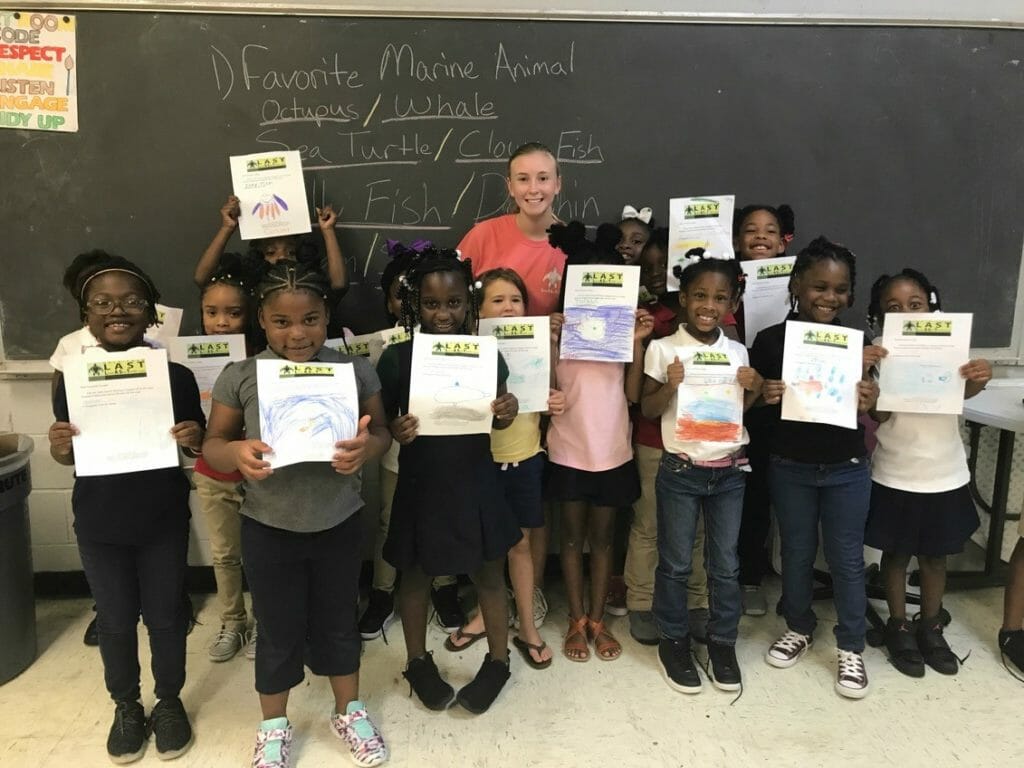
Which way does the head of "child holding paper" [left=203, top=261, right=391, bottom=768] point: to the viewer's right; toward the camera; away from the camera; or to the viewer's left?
toward the camera

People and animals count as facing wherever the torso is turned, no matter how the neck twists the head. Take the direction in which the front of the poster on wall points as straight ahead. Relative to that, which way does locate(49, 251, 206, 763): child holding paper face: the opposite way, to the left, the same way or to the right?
the same way

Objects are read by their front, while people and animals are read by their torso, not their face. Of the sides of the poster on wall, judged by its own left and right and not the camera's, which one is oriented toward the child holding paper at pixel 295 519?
front

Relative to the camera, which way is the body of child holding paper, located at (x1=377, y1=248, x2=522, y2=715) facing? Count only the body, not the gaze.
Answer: toward the camera

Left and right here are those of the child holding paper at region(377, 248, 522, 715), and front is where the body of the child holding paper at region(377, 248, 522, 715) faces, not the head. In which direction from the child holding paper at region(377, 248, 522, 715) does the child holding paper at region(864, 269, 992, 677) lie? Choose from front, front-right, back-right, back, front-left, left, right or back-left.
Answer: left

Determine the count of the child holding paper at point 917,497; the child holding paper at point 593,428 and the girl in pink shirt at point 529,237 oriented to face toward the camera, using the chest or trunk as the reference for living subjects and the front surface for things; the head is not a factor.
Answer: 3

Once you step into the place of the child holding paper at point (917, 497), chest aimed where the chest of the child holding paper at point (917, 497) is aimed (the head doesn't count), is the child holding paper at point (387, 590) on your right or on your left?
on your right

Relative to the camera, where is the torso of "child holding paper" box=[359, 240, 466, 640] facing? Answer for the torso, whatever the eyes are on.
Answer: toward the camera

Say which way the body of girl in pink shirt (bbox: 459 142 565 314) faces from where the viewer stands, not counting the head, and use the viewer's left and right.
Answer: facing the viewer

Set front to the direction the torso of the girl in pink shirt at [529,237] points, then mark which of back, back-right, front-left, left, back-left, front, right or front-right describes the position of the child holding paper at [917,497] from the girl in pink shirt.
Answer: left

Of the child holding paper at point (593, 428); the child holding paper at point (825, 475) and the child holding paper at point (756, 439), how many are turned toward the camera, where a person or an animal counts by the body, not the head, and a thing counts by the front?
3

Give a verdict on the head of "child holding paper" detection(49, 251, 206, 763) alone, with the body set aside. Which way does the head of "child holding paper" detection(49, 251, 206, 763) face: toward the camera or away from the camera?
toward the camera

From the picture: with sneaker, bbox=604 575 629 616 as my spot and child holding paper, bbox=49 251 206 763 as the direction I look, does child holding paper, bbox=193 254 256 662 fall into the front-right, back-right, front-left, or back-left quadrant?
front-right
